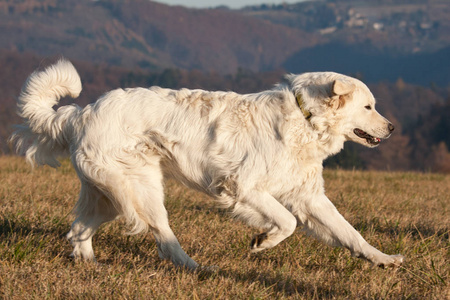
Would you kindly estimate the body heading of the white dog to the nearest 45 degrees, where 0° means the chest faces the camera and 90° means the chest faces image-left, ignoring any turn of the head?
approximately 270°
